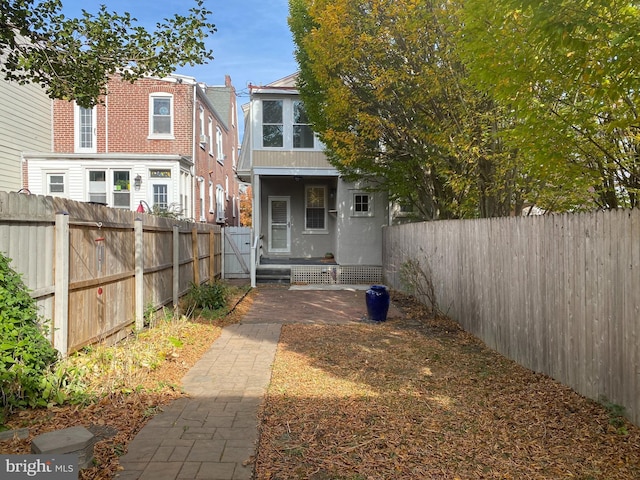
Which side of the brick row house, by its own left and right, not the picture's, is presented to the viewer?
back

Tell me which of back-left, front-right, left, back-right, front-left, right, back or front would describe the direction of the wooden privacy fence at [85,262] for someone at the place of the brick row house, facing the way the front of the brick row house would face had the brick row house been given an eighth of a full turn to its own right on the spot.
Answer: front-left

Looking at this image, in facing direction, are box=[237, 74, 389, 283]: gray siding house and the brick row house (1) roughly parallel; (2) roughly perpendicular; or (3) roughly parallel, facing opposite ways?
roughly parallel

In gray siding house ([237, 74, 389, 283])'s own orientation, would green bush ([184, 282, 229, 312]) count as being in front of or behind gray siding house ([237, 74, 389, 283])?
in front

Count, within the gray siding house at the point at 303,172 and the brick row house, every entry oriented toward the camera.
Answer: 2

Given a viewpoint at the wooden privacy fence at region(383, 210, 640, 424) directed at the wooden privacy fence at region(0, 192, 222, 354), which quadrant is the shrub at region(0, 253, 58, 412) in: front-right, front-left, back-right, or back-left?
front-left
